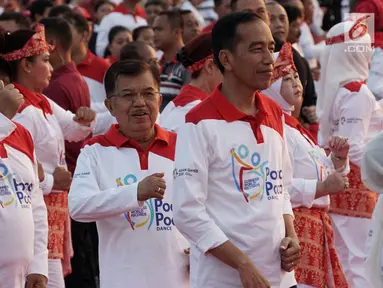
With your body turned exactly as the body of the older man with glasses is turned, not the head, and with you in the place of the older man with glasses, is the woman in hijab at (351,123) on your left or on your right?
on your left

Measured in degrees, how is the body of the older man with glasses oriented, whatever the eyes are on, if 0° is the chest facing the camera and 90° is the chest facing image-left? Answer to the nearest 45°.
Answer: approximately 315°

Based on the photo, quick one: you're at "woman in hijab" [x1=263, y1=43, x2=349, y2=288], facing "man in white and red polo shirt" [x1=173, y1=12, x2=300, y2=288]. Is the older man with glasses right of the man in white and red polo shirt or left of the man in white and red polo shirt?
right

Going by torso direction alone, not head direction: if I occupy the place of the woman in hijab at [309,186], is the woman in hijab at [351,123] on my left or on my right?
on my left

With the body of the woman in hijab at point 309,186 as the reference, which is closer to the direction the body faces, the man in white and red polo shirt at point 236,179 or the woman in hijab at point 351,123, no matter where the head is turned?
the man in white and red polo shirt

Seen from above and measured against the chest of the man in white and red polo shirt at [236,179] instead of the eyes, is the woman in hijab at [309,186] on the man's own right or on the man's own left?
on the man's own left
